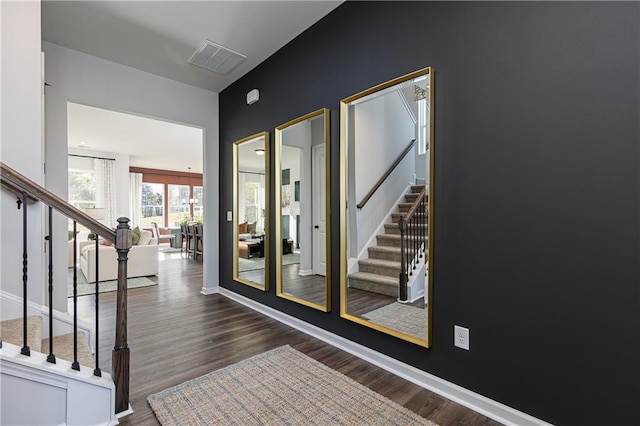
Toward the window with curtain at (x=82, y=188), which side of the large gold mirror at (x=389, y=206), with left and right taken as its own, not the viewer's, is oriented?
right

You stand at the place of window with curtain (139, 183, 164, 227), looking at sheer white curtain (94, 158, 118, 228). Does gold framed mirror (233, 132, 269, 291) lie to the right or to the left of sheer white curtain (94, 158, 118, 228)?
left

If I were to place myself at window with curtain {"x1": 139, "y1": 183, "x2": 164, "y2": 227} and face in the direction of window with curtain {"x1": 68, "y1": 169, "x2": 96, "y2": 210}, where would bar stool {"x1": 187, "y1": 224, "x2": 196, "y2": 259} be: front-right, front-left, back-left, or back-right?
front-left

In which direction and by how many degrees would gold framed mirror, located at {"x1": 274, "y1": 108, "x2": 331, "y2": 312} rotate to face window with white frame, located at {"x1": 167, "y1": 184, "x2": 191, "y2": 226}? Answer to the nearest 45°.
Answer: approximately 90° to its right

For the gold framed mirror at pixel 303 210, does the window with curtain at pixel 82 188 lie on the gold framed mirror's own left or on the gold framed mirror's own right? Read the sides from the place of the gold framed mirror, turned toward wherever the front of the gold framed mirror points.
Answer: on the gold framed mirror's own right

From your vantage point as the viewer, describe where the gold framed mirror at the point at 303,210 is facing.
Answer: facing the viewer and to the left of the viewer

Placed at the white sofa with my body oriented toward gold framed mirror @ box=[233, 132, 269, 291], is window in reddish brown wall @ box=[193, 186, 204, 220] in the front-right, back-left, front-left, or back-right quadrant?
back-left

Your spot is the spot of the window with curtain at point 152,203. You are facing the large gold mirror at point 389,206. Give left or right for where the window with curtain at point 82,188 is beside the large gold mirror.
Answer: right

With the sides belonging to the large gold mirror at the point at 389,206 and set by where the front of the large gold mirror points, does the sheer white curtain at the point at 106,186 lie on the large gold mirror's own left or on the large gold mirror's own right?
on the large gold mirror's own right

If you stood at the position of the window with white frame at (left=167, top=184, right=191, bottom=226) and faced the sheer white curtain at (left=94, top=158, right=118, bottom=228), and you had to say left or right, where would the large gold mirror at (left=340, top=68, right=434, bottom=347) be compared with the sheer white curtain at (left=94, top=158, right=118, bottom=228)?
left

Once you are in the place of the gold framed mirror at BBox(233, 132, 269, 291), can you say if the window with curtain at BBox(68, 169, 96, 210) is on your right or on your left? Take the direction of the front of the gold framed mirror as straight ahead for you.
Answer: on your right

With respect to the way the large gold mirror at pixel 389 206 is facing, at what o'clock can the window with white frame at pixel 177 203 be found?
The window with white frame is roughly at 3 o'clock from the large gold mirror.

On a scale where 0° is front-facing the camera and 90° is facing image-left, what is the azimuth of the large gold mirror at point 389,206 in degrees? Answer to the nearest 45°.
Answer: approximately 45°

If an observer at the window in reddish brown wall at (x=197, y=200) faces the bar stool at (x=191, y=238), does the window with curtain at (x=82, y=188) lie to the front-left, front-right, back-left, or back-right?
front-right

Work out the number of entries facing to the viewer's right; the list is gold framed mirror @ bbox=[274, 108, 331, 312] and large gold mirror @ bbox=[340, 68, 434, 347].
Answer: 0

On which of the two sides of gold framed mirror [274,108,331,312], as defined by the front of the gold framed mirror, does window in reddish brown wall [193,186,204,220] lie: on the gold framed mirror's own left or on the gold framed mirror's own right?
on the gold framed mirror's own right

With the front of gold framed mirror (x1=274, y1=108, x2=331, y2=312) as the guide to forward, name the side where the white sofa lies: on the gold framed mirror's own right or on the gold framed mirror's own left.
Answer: on the gold framed mirror's own right

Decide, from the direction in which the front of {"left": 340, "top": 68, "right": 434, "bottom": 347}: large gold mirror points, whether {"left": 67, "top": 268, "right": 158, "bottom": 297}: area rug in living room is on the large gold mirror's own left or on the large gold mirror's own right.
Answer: on the large gold mirror's own right

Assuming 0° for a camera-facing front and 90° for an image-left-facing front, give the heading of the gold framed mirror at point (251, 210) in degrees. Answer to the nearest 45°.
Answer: approximately 45°
